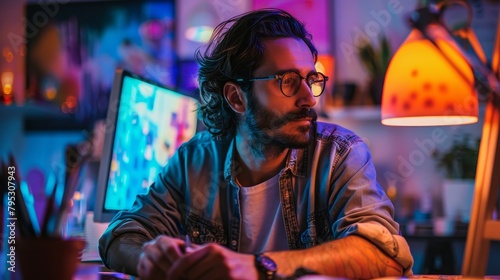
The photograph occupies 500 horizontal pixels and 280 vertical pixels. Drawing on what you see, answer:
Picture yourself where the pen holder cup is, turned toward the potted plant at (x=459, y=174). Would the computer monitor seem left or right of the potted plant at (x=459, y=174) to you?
left

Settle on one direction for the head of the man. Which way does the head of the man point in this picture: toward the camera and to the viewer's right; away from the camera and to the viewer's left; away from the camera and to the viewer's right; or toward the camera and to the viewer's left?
toward the camera and to the viewer's right

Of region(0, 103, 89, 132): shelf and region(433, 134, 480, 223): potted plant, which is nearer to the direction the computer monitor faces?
the potted plant

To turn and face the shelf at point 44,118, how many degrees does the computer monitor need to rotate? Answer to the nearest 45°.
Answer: approximately 135° to its left

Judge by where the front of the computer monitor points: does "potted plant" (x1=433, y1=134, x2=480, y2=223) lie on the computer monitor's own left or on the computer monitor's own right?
on the computer monitor's own left

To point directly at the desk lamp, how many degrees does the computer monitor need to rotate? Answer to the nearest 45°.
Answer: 0° — it already faces it

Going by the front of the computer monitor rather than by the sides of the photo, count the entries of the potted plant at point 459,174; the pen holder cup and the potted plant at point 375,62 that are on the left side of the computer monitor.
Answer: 2

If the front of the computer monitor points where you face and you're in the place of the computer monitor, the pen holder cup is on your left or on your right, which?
on your right

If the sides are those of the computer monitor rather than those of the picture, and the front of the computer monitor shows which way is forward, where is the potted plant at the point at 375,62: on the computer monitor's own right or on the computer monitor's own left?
on the computer monitor's own left

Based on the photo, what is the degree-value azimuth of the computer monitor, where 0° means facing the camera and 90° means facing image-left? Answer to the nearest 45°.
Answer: approximately 315°

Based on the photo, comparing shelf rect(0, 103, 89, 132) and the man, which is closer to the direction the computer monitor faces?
the man
